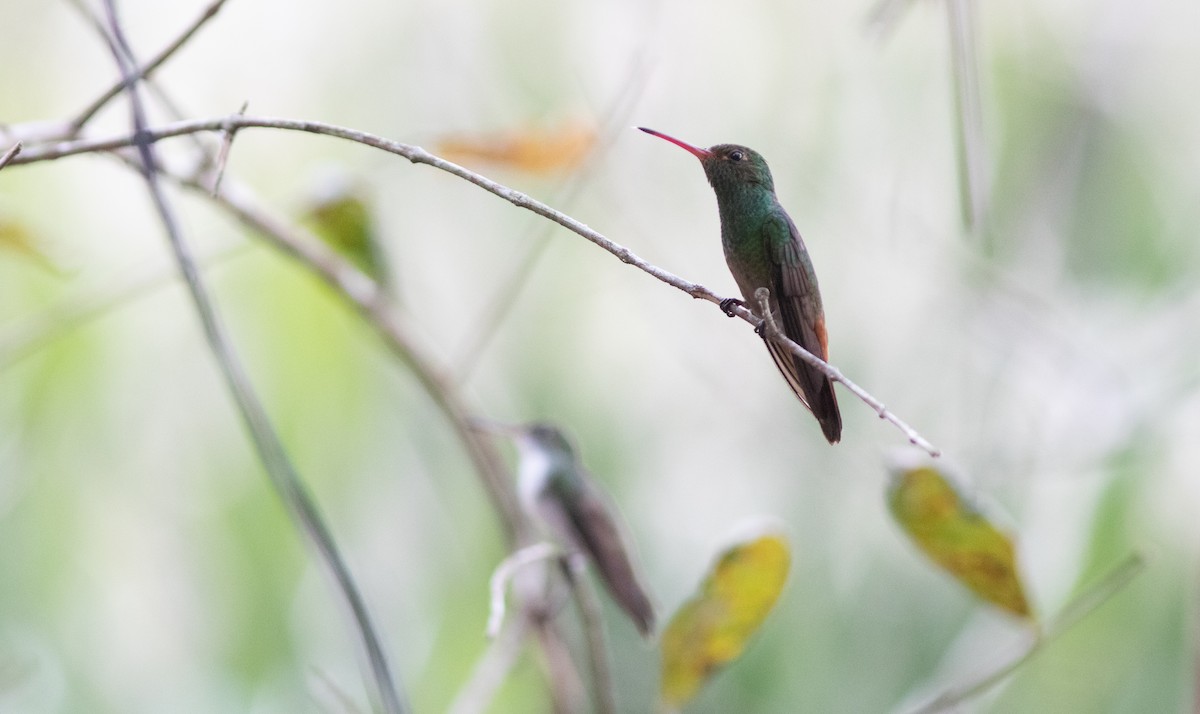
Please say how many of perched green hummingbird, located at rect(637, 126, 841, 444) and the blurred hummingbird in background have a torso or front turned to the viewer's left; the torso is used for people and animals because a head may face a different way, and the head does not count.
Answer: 2

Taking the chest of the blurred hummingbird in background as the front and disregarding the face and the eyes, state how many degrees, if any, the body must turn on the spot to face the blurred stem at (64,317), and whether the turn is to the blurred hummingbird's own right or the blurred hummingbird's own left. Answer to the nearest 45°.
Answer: approximately 45° to the blurred hummingbird's own right

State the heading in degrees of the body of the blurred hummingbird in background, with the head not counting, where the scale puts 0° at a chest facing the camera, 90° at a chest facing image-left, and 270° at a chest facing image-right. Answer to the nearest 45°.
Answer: approximately 90°

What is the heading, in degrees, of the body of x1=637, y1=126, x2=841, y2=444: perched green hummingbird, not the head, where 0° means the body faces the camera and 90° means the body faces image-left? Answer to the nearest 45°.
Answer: approximately 90°

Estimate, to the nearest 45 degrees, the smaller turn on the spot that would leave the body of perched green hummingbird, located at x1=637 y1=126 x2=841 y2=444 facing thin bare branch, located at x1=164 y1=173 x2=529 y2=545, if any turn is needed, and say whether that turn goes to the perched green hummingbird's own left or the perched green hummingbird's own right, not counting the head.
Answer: approximately 45° to the perched green hummingbird's own right
